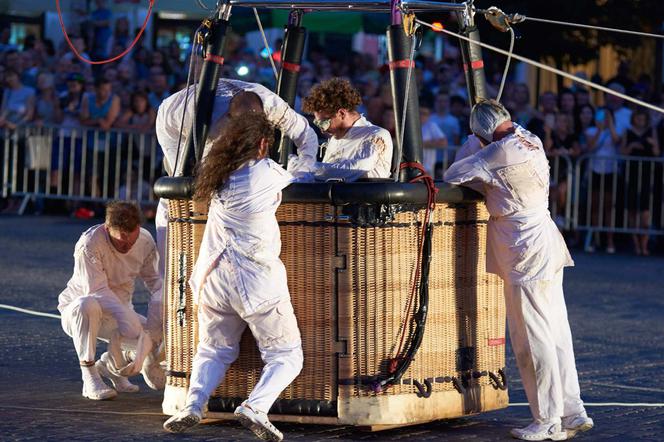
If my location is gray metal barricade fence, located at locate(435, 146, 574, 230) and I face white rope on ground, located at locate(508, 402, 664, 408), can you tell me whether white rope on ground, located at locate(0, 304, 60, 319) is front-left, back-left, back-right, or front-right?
front-right

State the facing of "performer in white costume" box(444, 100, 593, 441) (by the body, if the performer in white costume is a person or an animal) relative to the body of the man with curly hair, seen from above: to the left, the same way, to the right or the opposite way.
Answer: to the right

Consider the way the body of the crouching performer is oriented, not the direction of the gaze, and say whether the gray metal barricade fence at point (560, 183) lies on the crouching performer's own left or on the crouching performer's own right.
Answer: on the crouching performer's own left

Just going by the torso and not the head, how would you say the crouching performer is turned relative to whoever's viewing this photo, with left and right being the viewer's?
facing the viewer and to the right of the viewer

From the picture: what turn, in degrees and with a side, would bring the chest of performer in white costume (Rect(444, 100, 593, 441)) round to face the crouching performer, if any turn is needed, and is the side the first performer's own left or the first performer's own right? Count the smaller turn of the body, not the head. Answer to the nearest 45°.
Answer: approximately 45° to the first performer's own left

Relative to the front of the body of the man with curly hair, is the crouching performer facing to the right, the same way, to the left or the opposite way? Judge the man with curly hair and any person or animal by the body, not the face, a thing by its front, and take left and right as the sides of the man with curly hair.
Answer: to the left

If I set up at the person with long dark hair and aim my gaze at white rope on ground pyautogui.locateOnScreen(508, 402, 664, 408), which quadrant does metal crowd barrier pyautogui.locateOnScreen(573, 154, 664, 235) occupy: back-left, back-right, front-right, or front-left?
front-left

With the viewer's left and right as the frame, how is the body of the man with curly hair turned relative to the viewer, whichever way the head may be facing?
facing the viewer and to the left of the viewer
